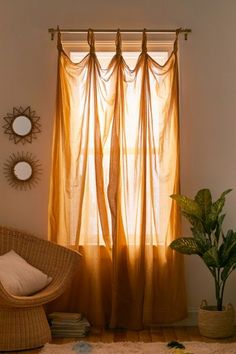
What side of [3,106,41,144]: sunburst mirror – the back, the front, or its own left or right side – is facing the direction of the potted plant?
left

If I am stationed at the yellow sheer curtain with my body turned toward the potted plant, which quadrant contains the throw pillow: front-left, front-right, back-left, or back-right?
back-right

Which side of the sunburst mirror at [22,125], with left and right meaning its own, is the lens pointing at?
front

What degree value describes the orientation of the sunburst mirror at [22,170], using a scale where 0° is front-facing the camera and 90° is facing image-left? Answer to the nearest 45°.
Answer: approximately 0°

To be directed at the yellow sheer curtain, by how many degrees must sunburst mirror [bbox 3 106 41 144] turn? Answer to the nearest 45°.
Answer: approximately 90° to its left

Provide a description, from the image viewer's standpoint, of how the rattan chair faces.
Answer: facing the viewer and to the right of the viewer

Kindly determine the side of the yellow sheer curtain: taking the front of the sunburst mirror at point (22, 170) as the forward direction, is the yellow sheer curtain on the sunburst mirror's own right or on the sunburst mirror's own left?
on the sunburst mirror's own left

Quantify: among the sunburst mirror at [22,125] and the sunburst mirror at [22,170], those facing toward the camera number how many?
2
